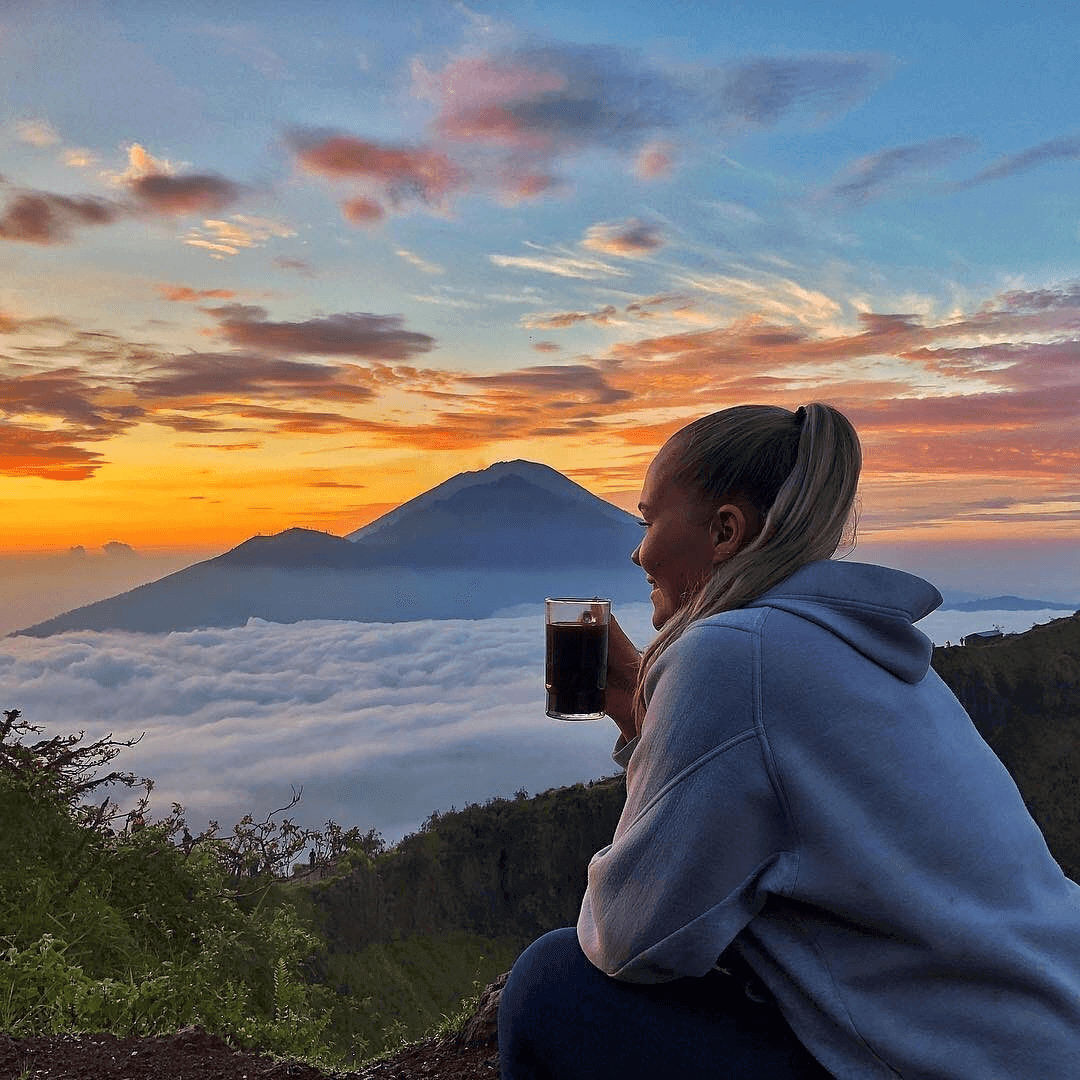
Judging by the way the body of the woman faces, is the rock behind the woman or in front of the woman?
in front

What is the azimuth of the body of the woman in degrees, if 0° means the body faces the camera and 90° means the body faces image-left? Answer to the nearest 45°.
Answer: approximately 135°
